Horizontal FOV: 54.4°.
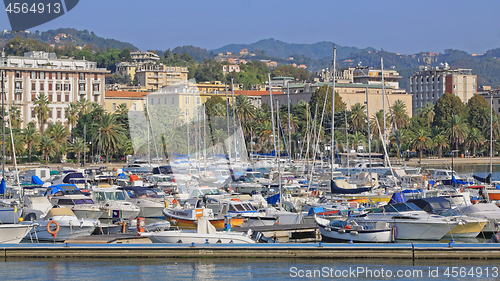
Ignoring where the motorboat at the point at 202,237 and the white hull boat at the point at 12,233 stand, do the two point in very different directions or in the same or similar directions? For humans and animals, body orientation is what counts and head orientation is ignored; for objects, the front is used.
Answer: very different directions

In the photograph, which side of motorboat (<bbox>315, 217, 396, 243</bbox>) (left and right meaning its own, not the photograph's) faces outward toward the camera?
left

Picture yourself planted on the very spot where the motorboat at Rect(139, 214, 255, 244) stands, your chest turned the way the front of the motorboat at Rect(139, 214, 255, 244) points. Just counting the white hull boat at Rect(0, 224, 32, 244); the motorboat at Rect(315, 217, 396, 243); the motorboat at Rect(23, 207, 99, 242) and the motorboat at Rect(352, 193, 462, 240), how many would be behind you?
2

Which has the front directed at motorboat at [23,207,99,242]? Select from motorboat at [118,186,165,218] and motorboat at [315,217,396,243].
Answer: motorboat at [315,217,396,243]

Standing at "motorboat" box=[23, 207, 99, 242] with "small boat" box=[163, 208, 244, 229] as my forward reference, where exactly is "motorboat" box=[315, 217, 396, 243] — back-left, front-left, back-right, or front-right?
front-right

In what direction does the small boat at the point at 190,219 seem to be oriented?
to the viewer's left

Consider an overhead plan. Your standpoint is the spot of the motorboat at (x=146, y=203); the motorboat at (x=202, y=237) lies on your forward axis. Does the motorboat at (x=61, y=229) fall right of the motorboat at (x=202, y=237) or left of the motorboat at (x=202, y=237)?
right

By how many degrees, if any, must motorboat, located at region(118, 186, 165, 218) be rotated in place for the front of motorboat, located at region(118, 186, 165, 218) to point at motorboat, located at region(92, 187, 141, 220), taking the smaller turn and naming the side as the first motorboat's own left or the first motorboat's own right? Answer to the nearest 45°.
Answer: approximately 135° to the first motorboat's own right

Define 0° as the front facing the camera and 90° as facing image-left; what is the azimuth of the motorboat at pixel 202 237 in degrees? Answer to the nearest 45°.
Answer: approximately 90°
